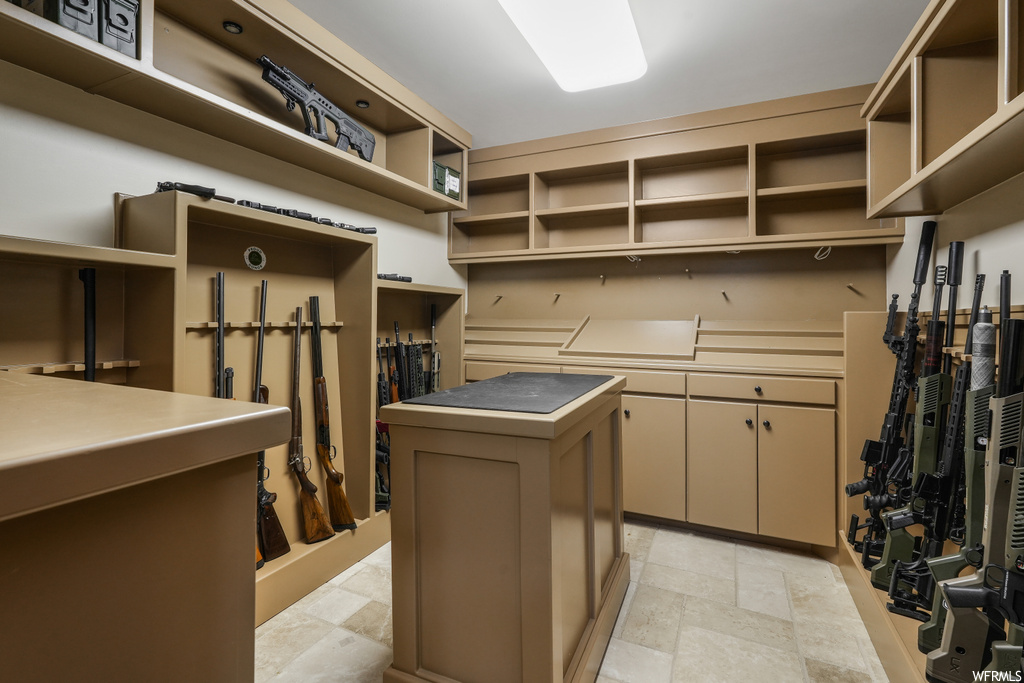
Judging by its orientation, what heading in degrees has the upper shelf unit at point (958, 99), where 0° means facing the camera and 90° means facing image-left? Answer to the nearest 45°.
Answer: approximately 90°

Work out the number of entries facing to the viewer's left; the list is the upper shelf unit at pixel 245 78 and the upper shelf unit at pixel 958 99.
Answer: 1

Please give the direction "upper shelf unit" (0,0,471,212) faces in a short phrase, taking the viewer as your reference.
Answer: facing the viewer and to the right of the viewer

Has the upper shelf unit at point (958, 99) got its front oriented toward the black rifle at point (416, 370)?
yes

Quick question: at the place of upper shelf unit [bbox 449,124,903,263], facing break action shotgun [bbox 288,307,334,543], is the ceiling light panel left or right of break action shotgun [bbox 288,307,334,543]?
left

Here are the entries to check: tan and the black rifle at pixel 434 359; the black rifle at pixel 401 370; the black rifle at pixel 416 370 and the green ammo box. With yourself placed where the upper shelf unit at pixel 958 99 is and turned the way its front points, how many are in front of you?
4

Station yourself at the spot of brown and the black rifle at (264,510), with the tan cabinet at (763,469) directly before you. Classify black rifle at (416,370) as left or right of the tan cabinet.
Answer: left

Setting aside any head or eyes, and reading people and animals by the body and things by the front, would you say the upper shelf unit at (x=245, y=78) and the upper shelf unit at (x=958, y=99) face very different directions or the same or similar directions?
very different directions

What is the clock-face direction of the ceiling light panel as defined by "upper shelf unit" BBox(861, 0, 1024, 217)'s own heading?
The ceiling light panel is roughly at 11 o'clock from the upper shelf unit.

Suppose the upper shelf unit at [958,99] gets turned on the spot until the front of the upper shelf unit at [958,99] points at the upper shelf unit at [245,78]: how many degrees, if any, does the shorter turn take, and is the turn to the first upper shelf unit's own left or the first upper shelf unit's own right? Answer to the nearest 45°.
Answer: approximately 45° to the first upper shelf unit's own left

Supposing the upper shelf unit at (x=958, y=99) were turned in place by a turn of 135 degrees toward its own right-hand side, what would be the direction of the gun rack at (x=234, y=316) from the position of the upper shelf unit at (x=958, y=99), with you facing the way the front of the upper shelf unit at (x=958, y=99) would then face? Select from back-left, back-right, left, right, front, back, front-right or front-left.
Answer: back

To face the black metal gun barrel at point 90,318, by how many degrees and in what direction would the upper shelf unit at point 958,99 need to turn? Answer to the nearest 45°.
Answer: approximately 45° to its left

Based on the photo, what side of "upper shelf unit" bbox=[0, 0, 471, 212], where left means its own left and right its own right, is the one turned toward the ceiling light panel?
front
